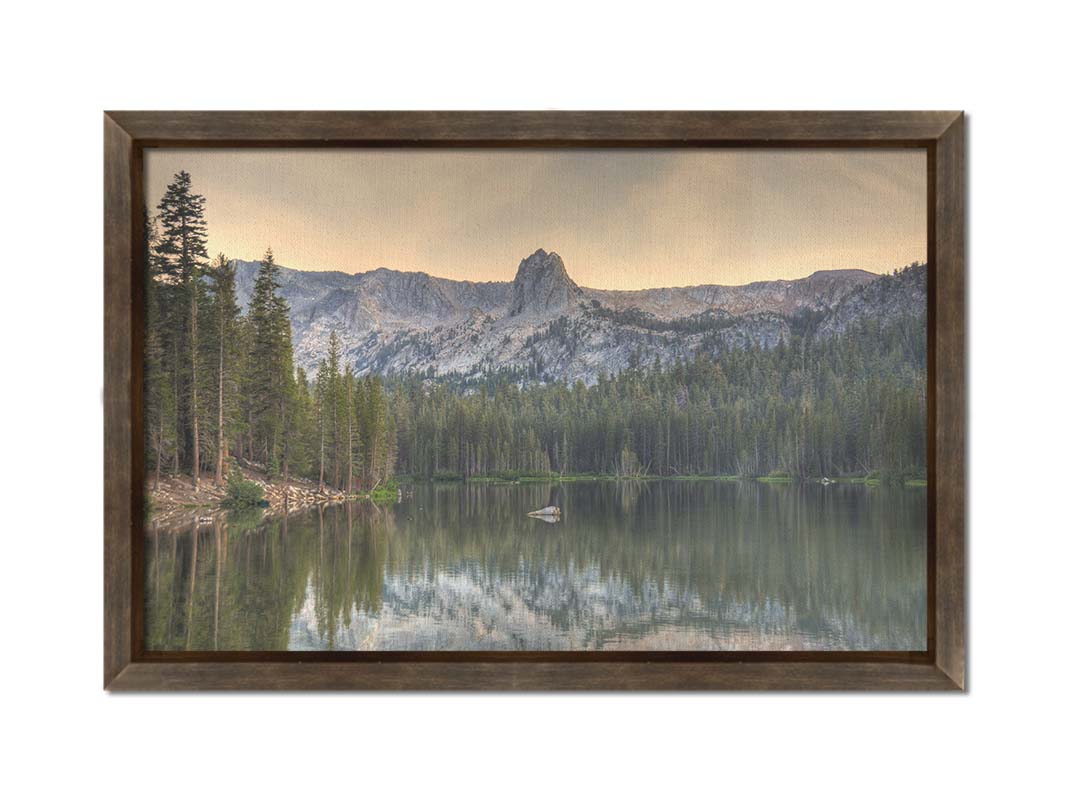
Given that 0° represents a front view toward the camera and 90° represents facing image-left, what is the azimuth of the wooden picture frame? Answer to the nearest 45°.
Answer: approximately 0°
